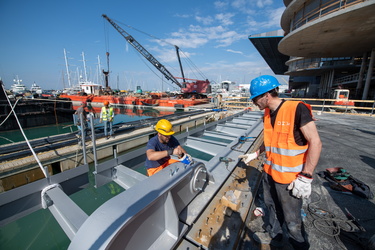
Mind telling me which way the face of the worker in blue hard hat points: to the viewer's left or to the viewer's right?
to the viewer's left

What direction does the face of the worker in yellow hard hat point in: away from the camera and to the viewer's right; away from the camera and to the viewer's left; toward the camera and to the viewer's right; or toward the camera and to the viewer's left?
toward the camera and to the viewer's right

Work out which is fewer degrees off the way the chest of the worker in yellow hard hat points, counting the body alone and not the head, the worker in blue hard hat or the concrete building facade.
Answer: the worker in blue hard hat

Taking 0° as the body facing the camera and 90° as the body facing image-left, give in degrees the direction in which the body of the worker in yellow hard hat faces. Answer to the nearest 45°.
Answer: approximately 315°

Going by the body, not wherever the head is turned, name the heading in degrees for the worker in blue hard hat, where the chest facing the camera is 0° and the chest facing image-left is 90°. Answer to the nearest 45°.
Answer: approximately 45°

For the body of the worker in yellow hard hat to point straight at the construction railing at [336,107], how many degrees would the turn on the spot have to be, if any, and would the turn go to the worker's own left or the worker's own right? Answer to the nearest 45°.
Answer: approximately 90° to the worker's own left

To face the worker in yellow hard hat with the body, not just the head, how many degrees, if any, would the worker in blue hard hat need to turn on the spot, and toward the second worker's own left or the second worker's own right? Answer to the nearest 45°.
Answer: approximately 45° to the second worker's own right

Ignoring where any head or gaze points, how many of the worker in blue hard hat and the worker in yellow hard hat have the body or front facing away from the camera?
0

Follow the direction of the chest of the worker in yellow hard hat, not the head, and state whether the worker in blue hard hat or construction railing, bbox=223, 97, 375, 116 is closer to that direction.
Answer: the worker in blue hard hat

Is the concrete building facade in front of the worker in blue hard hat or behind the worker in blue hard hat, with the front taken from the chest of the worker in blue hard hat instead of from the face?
behind

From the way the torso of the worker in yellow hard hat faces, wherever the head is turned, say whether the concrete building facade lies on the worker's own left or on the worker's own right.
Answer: on the worker's own left
